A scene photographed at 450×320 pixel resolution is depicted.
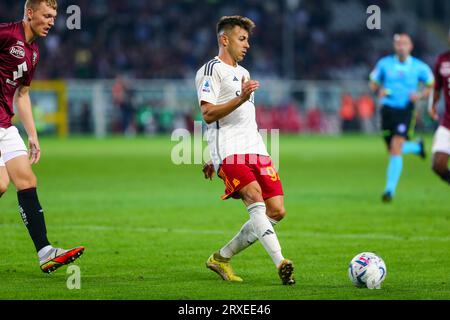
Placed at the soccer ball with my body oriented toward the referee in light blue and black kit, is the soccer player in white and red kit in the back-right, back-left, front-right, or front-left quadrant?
front-left

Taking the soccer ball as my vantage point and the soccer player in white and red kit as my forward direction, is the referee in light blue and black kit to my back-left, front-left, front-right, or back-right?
front-right

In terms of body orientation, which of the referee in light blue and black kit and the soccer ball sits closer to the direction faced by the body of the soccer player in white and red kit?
the soccer ball

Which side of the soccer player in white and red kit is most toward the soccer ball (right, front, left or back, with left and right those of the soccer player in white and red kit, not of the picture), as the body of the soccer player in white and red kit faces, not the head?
front

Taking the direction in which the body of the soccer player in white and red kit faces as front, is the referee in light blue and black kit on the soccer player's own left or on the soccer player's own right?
on the soccer player's own left
